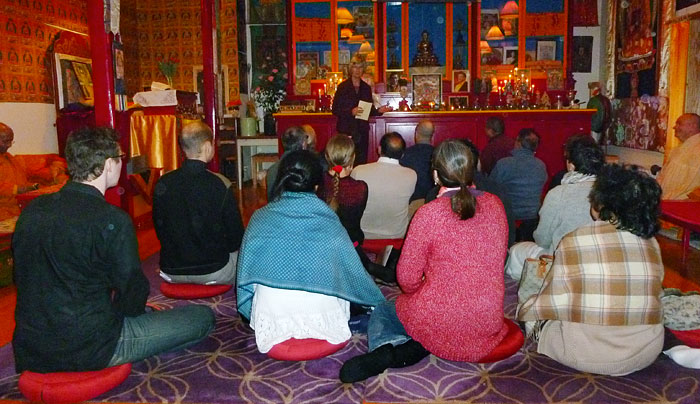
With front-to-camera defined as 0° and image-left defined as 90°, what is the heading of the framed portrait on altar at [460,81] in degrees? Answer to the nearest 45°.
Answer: approximately 0°

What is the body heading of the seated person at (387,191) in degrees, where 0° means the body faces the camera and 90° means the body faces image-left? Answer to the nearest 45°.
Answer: approximately 180°

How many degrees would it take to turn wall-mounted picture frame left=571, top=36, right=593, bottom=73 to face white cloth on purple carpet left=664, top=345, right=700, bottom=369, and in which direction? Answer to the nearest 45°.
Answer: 0° — it already faces it

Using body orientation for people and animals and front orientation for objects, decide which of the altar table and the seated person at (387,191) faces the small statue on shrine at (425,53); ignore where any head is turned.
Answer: the seated person

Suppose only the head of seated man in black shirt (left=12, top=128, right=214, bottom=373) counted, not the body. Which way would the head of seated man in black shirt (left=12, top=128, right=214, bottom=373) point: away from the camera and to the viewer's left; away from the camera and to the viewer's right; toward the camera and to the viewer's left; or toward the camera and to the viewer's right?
away from the camera and to the viewer's right

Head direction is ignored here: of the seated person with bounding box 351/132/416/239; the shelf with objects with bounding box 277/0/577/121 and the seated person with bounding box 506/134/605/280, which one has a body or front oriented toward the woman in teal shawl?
the shelf with objects

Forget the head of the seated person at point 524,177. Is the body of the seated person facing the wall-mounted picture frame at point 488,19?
yes

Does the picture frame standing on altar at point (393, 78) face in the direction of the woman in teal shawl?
yes

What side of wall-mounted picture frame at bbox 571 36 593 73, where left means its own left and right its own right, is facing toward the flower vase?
right

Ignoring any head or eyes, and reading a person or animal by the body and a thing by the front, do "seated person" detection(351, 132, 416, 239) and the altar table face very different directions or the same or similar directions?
very different directions

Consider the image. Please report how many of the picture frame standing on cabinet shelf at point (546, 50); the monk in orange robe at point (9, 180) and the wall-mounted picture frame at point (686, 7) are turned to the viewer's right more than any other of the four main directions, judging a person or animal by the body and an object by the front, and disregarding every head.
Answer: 1

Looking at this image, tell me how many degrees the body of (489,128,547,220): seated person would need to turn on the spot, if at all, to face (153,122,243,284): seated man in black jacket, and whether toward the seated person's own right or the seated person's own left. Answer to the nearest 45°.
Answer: approximately 135° to the seated person's own left

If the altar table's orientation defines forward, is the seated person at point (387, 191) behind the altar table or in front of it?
in front
